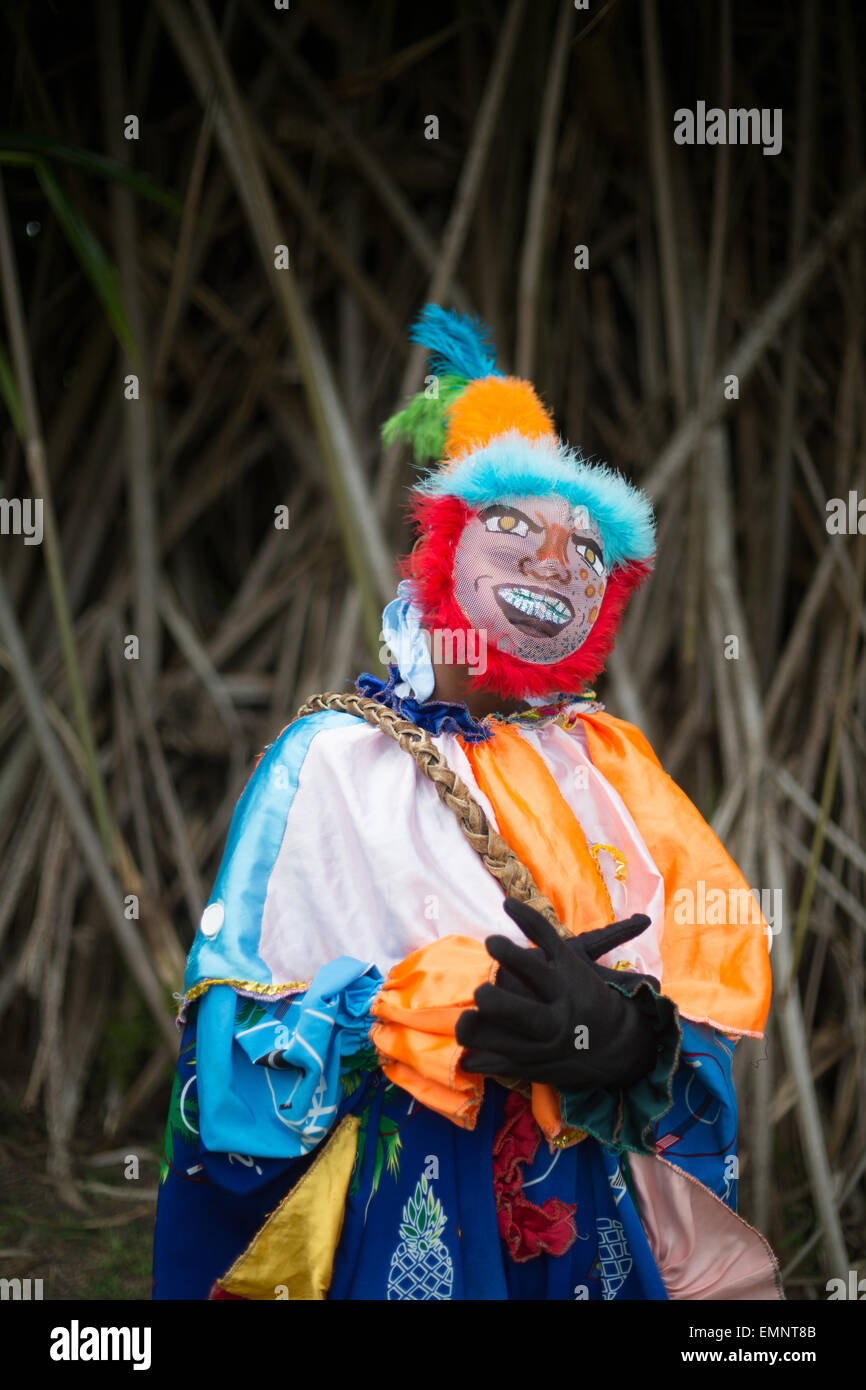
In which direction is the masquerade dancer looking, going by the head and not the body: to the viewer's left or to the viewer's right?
to the viewer's right

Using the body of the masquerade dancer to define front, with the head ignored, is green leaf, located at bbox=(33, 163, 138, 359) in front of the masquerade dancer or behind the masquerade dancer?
behind

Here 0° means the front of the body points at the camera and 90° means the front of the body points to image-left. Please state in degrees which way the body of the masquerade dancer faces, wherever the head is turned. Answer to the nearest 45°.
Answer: approximately 315°

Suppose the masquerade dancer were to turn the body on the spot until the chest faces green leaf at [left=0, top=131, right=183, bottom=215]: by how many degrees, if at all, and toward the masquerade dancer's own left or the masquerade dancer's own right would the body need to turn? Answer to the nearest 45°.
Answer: approximately 180°
